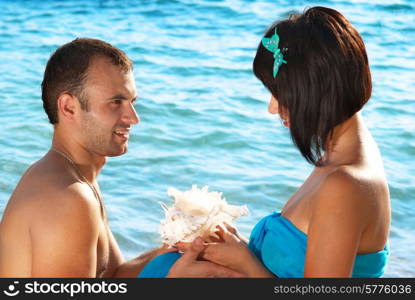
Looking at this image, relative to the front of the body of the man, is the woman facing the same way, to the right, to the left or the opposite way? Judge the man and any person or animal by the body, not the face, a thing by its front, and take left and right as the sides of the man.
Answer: the opposite way

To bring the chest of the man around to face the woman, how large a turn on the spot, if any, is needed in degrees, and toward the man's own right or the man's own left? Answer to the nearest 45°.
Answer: approximately 45° to the man's own right

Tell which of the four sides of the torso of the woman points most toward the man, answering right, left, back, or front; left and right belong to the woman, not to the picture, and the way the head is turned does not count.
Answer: front

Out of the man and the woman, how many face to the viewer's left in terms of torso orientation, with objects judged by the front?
1

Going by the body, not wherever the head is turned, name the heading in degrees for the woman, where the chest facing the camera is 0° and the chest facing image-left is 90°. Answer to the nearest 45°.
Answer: approximately 90°

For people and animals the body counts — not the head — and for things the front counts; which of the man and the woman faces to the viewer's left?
the woman

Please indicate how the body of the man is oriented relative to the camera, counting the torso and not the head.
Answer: to the viewer's right
